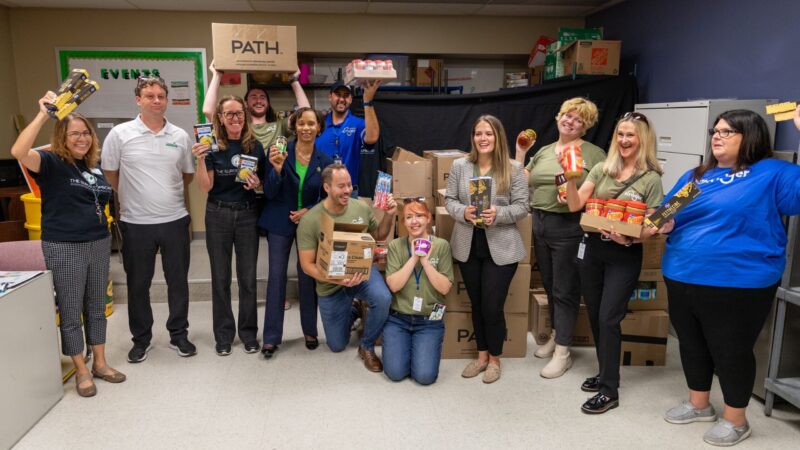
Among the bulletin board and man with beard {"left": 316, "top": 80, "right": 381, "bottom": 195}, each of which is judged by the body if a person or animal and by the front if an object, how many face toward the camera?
2

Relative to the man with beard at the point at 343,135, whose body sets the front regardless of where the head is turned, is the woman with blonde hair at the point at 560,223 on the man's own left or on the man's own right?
on the man's own left

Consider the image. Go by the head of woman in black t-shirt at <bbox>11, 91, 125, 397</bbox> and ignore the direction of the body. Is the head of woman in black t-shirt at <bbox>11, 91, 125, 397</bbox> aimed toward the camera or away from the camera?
toward the camera

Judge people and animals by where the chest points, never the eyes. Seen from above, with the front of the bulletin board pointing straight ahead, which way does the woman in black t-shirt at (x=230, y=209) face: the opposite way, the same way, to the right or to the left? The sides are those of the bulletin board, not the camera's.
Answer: the same way

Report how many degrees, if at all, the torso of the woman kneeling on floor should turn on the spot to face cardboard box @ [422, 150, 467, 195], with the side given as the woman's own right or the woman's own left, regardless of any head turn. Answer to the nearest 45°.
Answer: approximately 180°

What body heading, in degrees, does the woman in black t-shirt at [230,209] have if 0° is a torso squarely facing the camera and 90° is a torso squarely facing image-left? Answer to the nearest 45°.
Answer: approximately 0°

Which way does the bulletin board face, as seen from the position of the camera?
facing the viewer

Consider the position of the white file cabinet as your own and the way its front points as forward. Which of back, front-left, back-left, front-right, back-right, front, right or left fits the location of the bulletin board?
front-right

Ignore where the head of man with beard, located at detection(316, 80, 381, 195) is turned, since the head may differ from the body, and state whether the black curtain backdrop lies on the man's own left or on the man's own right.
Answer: on the man's own left

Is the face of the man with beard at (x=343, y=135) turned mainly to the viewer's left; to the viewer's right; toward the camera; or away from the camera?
toward the camera

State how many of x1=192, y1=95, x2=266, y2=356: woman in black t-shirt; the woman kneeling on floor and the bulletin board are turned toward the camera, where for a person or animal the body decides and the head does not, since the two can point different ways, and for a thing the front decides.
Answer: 3

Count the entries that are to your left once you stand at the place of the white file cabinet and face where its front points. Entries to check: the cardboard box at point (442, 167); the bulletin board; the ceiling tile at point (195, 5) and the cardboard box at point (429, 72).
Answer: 0

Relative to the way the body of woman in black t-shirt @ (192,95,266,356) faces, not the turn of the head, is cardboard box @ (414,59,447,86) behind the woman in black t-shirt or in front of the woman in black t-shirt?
behind

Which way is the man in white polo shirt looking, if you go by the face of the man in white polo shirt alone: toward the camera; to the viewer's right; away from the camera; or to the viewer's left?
toward the camera

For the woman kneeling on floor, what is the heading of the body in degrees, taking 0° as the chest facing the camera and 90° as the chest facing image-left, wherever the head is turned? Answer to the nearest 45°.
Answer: approximately 0°

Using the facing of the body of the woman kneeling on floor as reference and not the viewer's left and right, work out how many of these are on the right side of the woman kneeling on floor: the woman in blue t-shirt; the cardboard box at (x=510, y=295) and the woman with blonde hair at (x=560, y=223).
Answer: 0

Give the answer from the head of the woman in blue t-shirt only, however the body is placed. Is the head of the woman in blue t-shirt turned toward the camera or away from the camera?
toward the camera
